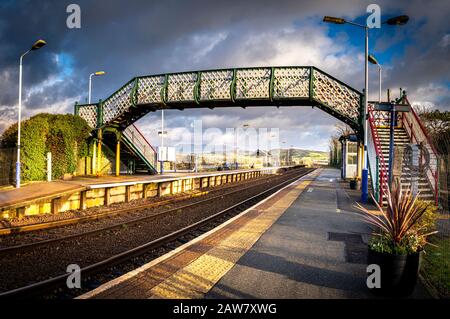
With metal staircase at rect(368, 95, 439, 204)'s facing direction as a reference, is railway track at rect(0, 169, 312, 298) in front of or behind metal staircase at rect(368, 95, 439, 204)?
in front

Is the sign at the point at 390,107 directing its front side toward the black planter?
yes

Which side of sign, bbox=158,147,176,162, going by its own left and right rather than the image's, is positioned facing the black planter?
front

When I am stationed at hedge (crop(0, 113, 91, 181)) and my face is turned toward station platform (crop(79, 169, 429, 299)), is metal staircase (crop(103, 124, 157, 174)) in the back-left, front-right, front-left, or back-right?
back-left

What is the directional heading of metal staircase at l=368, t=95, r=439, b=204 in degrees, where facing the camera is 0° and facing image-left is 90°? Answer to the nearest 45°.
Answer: approximately 0°

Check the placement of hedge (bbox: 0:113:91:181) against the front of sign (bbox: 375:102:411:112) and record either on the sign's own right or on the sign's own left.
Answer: on the sign's own right

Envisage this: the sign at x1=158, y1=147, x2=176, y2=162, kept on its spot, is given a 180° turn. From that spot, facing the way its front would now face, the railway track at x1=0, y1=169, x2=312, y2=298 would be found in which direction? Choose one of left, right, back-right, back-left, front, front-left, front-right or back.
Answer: back

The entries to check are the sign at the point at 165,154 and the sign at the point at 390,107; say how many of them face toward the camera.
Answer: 2

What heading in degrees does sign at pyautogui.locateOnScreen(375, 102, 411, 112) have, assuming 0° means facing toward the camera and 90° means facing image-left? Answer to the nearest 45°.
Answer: approximately 0°
